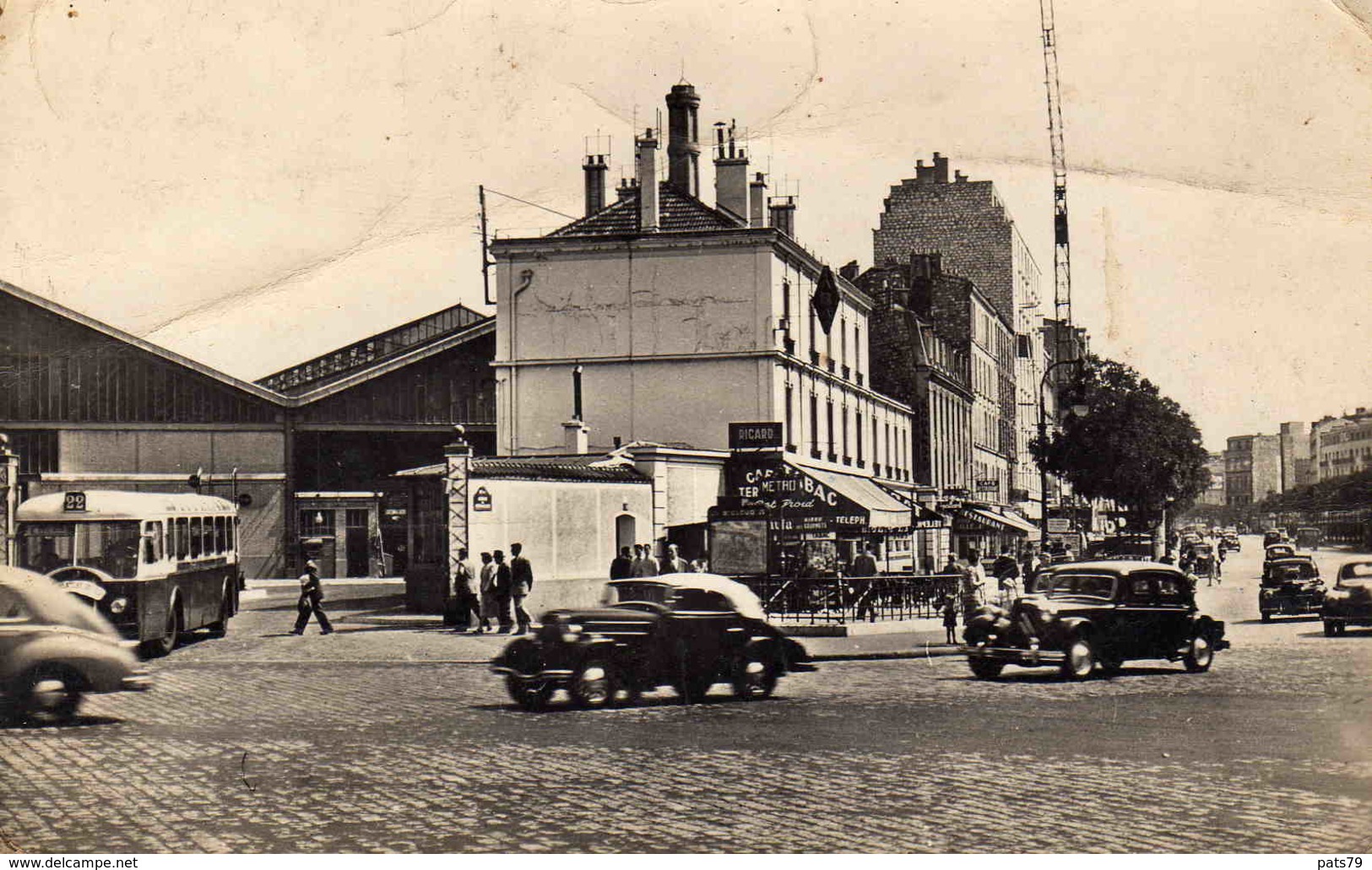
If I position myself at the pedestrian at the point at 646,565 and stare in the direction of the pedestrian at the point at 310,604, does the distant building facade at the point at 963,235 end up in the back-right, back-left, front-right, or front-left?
back-right

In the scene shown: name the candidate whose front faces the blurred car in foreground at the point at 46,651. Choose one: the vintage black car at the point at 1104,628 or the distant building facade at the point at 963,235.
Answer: the vintage black car

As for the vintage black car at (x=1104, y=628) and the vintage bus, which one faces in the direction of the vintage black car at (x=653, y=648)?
the vintage black car at (x=1104, y=628)

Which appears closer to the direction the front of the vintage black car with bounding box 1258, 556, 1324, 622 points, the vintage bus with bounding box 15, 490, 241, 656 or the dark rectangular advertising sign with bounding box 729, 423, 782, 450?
the vintage bus

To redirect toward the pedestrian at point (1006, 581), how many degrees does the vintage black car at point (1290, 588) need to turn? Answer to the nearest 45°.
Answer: approximately 135° to its right

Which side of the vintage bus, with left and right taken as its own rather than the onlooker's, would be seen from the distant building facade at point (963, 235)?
back

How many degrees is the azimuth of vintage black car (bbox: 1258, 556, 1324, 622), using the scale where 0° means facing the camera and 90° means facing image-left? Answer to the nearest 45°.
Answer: approximately 0°

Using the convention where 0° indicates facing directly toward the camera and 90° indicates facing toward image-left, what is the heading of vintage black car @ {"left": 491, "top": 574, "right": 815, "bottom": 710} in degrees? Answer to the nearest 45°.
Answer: approximately 45°
